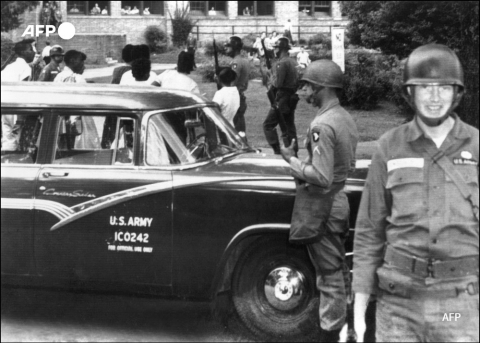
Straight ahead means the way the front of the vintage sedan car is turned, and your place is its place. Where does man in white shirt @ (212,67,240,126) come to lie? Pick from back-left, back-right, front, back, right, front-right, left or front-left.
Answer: back-left

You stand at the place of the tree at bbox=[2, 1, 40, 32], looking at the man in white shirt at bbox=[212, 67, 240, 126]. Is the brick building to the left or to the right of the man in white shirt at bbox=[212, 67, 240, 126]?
left

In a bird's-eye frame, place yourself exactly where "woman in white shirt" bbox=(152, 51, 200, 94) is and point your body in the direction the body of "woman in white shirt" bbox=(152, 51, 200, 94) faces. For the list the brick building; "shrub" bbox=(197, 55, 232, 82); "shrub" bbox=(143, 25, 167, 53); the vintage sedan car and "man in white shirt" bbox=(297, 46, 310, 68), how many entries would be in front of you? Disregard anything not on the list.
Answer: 4

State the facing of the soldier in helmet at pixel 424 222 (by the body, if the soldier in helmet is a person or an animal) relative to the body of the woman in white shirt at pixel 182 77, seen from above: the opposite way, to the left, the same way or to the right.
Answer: the opposite way

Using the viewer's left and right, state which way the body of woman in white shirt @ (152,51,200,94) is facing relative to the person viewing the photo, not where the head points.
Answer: facing away from the viewer

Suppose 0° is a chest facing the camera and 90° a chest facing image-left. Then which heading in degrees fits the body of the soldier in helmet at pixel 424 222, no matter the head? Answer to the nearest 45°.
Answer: approximately 0°

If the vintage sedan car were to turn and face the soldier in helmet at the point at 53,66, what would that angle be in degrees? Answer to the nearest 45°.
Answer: approximately 135° to its left

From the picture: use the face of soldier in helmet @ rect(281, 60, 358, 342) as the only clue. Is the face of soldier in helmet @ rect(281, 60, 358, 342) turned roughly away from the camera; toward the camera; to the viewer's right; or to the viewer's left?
to the viewer's left

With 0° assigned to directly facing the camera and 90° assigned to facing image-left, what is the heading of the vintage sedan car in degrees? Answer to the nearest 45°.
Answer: approximately 315°

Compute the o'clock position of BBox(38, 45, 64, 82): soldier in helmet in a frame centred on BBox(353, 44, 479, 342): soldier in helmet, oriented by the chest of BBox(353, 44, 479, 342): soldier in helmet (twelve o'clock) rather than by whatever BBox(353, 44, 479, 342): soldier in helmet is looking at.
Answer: BBox(38, 45, 64, 82): soldier in helmet is roughly at 5 o'clock from BBox(353, 44, 479, 342): soldier in helmet.

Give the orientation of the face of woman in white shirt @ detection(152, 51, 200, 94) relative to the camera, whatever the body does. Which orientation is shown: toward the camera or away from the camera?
away from the camera

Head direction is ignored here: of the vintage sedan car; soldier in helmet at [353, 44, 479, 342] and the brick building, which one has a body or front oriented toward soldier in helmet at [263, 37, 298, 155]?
the brick building

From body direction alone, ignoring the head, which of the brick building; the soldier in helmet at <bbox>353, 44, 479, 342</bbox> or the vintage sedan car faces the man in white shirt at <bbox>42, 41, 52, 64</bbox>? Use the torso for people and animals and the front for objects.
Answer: the brick building
